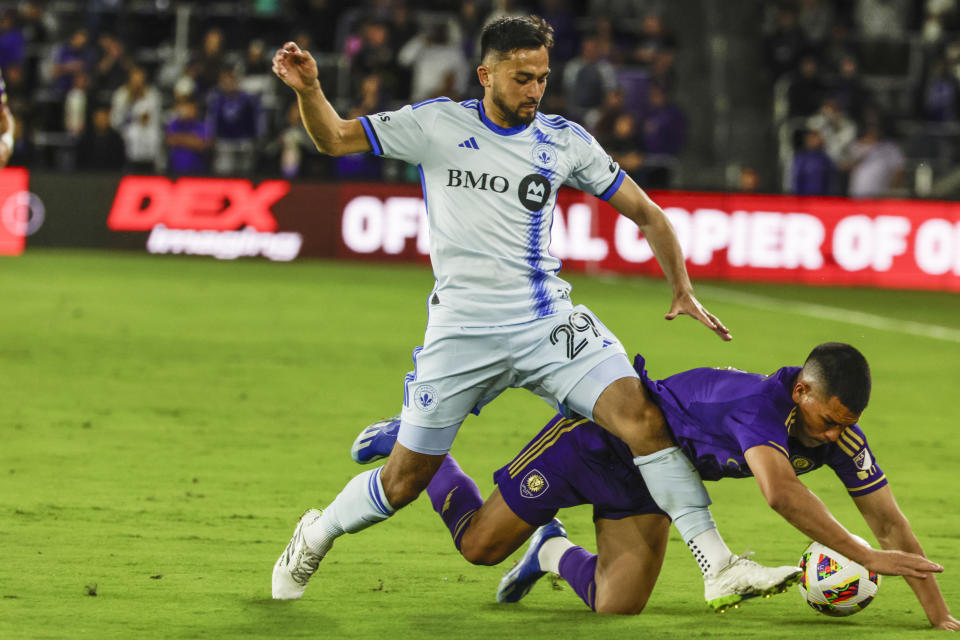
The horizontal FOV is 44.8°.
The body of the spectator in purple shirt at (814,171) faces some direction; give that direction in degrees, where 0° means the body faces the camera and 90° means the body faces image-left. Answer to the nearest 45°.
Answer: approximately 0°

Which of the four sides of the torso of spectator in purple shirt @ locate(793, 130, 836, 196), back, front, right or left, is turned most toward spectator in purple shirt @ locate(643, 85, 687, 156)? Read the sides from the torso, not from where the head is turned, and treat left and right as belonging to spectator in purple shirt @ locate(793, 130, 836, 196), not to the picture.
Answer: right

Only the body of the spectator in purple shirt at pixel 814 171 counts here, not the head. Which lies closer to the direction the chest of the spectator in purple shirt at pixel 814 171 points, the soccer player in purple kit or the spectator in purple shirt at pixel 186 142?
the soccer player in purple kit

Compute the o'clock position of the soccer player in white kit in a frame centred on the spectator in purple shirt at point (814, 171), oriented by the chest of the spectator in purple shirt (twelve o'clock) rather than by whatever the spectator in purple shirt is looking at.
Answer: The soccer player in white kit is roughly at 12 o'clock from the spectator in purple shirt.

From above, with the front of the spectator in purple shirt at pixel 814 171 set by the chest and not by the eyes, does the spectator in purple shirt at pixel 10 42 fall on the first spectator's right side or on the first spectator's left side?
on the first spectator's right side

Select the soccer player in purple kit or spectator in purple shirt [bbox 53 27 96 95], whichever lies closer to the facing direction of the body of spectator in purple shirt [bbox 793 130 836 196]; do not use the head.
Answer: the soccer player in purple kit

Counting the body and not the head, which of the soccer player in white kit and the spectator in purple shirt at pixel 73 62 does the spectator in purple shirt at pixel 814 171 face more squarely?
the soccer player in white kit

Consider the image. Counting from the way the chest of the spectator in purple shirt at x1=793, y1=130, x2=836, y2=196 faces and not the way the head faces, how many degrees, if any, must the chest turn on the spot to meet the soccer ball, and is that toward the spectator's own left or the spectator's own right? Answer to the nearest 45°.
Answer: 0° — they already face it

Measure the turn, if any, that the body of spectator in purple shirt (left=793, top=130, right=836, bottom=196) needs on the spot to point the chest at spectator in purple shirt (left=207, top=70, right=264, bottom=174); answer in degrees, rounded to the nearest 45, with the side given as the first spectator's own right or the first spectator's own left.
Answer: approximately 90° to the first spectator's own right

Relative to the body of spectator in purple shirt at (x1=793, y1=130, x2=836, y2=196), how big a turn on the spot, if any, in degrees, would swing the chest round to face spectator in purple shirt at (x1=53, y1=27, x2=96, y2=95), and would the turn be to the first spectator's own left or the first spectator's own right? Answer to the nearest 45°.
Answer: approximately 90° to the first spectator's own right

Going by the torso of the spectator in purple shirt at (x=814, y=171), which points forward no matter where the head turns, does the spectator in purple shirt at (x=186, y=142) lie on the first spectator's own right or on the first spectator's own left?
on the first spectator's own right
